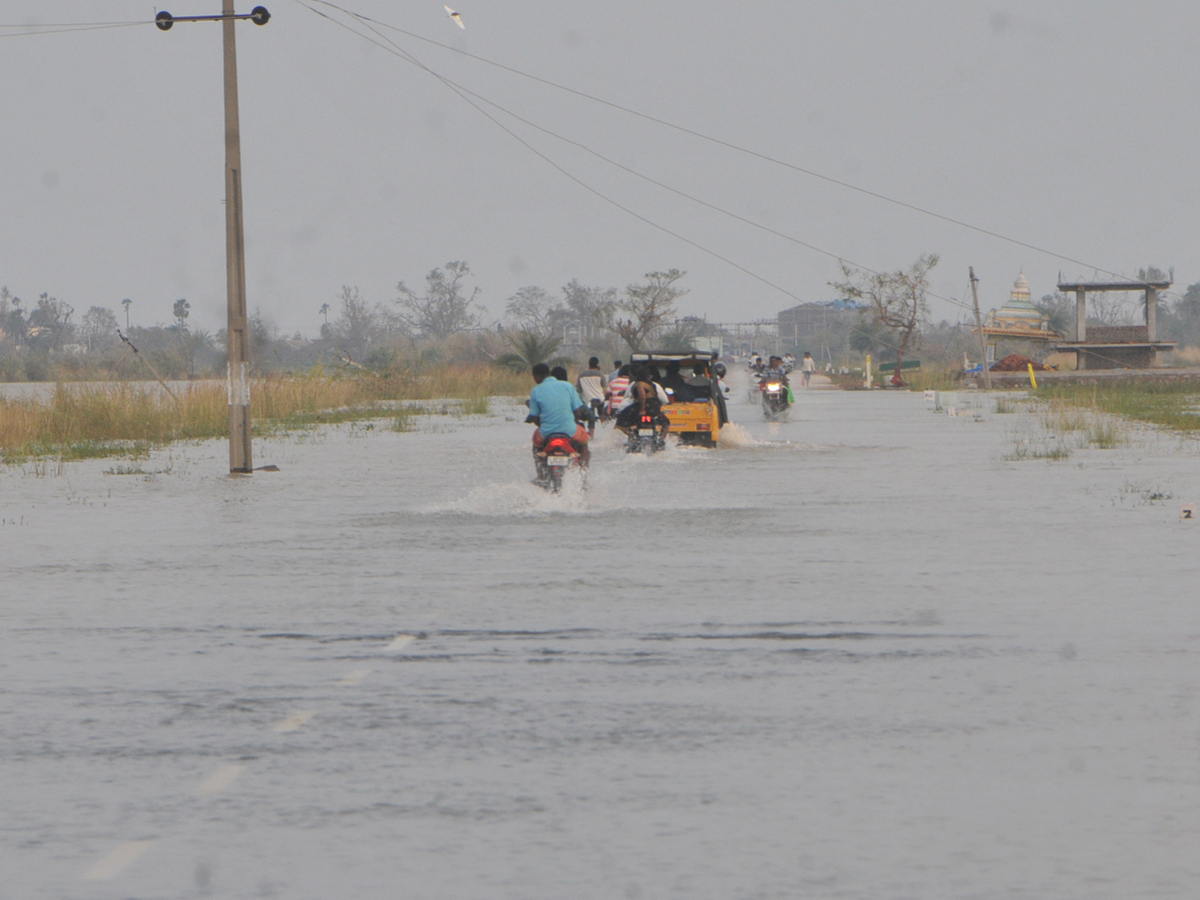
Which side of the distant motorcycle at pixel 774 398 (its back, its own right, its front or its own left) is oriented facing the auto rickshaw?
front

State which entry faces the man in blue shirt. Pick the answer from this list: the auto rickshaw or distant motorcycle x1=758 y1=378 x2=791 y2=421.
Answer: the distant motorcycle

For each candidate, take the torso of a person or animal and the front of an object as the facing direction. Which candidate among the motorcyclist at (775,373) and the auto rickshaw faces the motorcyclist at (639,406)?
the motorcyclist at (775,373)

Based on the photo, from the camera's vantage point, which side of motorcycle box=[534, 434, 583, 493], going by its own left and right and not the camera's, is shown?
back

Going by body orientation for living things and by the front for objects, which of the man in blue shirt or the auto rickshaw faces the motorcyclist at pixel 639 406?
the man in blue shirt

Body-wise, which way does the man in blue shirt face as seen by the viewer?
away from the camera

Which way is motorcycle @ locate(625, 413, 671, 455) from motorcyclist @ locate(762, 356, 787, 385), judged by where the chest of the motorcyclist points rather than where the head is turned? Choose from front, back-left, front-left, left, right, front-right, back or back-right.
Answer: front

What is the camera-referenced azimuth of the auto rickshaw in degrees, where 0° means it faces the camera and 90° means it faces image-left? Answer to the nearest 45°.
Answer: approximately 180°

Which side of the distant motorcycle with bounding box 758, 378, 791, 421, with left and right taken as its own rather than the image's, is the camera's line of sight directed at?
front

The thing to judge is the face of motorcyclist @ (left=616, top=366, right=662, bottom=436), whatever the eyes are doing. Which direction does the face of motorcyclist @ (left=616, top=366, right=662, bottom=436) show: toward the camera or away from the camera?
away from the camera

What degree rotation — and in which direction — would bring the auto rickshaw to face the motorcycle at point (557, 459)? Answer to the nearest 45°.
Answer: approximately 180°

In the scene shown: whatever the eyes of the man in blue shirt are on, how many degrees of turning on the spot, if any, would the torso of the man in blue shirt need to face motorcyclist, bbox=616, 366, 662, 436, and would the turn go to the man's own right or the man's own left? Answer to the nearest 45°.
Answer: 0° — they already face them

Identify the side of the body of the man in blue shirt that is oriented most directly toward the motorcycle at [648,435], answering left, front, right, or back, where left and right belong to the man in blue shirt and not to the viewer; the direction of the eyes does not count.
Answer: front

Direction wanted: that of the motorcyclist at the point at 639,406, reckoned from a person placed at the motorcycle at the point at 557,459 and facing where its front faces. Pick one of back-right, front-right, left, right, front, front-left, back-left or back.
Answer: front

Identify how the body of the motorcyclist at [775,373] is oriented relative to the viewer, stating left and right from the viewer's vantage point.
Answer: facing the viewer

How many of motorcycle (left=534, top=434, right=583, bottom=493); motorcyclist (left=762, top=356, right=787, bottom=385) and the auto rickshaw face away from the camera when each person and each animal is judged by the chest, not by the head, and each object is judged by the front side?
2
